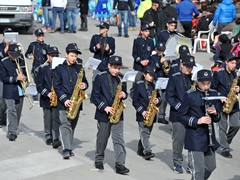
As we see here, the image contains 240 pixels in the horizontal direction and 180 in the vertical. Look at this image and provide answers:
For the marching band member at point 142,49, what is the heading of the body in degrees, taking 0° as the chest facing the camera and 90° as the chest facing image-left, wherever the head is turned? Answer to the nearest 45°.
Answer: approximately 315°

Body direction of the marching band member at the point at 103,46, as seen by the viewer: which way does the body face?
toward the camera

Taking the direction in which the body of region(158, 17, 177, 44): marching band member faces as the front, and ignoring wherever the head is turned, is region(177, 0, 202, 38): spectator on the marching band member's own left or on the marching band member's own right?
on the marching band member's own left

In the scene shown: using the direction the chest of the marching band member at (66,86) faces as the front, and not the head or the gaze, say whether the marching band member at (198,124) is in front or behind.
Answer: in front

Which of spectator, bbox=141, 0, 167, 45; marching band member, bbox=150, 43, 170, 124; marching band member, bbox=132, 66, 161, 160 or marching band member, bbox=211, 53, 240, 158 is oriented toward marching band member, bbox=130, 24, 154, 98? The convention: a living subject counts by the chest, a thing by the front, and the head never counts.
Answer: the spectator

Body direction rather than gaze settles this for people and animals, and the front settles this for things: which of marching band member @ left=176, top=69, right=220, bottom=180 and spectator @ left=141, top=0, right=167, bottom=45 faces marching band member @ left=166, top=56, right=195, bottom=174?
the spectator

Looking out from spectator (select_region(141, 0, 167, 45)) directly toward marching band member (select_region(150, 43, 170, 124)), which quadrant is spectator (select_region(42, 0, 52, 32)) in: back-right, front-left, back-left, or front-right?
back-right

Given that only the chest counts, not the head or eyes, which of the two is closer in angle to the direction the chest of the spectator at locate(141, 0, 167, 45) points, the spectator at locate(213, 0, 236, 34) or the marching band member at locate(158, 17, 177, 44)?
the marching band member

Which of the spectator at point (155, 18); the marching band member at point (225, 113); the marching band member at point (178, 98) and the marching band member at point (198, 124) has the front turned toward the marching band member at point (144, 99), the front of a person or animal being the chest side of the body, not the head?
the spectator

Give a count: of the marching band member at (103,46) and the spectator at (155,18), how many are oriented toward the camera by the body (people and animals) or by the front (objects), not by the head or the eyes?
2

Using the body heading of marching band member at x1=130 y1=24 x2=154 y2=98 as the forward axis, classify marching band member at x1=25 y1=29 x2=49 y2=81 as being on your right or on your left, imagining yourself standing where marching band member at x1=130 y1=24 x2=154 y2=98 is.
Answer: on your right

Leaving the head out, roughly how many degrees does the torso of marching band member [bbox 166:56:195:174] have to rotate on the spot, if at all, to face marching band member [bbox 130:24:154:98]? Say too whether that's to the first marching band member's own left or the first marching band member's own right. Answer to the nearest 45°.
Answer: approximately 135° to the first marching band member's own left

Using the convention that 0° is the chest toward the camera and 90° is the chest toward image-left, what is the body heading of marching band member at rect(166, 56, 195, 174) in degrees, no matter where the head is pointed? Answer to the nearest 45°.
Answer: approximately 315°
